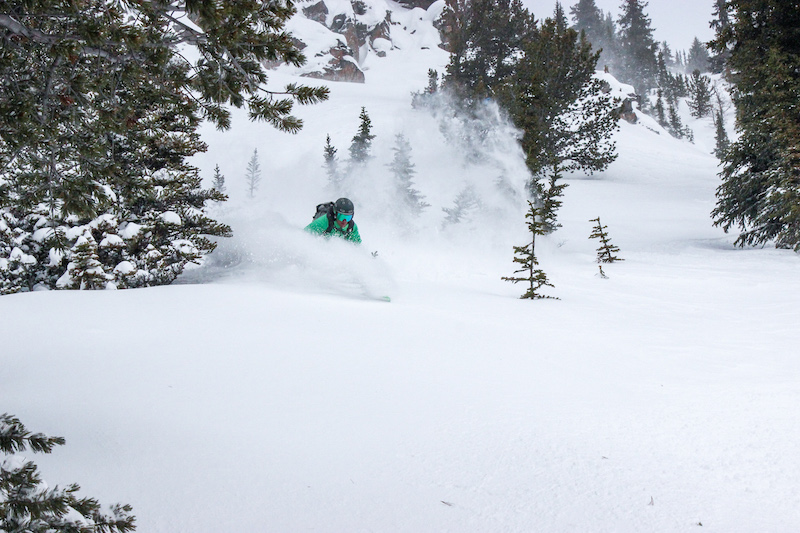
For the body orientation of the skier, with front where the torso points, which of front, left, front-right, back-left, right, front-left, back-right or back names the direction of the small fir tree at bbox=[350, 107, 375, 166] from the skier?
back-left

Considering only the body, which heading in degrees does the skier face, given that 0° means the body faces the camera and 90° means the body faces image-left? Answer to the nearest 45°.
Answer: approximately 315°

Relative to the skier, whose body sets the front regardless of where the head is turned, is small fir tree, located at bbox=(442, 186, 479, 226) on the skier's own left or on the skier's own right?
on the skier's own left

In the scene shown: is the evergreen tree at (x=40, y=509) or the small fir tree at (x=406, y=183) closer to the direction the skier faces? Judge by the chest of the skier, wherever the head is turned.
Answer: the evergreen tree

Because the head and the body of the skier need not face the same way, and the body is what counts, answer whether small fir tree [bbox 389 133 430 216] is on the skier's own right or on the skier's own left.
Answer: on the skier's own left

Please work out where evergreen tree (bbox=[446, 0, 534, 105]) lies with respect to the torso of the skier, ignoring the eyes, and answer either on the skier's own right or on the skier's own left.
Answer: on the skier's own left

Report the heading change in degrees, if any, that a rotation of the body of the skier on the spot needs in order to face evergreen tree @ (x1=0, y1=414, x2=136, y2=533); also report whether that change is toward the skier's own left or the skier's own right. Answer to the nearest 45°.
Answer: approximately 45° to the skier's own right

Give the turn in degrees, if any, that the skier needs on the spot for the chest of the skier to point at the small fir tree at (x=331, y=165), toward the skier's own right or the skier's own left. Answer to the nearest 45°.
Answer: approximately 135° to the skier's own left
